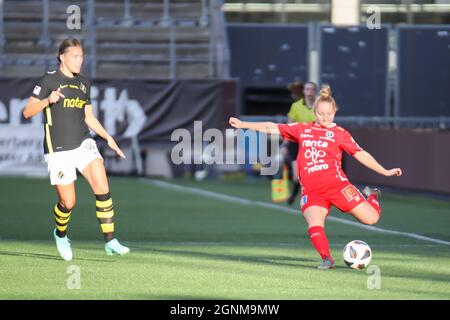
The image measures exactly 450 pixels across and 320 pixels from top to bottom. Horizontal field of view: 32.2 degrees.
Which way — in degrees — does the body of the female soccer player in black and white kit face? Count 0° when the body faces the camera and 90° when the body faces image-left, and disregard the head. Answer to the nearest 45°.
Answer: approximately 315°

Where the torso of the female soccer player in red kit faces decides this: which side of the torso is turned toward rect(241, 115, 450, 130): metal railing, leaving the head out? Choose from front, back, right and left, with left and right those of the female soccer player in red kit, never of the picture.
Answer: back

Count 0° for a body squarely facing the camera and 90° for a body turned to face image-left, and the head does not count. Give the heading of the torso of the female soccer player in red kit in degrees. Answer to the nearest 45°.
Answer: approximately 0°

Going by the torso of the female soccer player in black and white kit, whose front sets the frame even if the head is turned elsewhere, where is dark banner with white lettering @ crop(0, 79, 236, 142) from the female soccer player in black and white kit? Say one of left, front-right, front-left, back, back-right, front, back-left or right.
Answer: back-left

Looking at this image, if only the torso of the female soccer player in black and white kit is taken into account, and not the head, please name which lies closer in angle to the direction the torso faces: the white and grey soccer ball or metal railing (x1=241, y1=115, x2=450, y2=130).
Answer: the white and grey soccer ball
